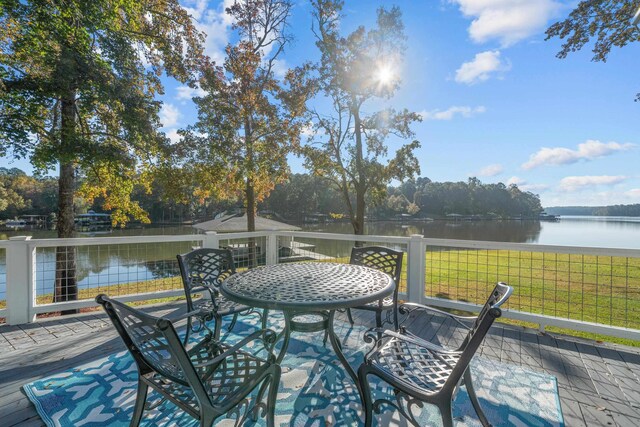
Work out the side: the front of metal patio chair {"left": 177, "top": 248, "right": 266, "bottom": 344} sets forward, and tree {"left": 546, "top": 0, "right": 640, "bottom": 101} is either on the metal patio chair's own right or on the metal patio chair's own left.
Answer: on the metal patio chair's own left

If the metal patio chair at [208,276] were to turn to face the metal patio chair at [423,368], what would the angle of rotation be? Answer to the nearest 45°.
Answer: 0° — it already faces it

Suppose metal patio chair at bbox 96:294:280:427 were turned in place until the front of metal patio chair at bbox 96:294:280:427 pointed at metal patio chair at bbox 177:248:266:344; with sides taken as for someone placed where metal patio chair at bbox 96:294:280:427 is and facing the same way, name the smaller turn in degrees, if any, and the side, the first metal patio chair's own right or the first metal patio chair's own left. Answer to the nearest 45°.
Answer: approximately 45° to the first metal patio chair's own left

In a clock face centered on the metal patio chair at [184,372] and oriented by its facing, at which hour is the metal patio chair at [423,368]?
the metal patio chair at [423,368] is roughly at 2 o'clock from the metal patio chair at [184,372].

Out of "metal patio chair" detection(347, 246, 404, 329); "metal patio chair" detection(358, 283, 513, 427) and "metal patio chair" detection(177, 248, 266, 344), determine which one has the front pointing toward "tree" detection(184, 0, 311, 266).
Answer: "metal patio chair" detection(358, 283, 513, 427)

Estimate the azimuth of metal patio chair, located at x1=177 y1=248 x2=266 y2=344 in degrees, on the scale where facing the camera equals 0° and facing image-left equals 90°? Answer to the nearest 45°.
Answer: approximately 315°

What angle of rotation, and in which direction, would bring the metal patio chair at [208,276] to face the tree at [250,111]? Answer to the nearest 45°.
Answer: approximately 135° to its left

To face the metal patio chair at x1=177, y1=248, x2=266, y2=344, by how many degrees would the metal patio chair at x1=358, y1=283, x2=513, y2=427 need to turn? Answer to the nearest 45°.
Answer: approximately 45° to its left

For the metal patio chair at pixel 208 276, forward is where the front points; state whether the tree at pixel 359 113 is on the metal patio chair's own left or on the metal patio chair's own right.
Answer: on the metal patio chair's own left

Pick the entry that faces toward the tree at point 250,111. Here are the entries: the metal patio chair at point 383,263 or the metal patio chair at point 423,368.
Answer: the metal patio chair at point 423,368
